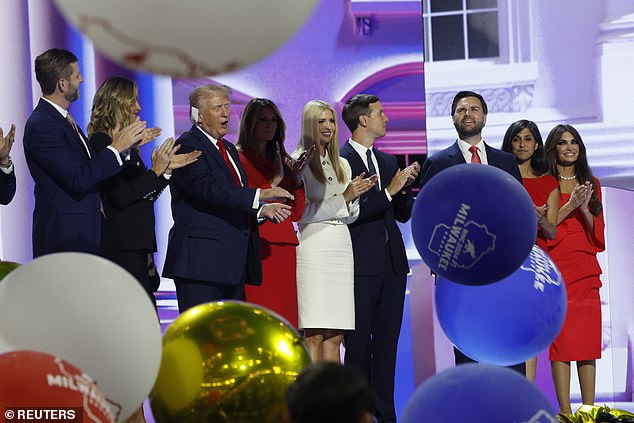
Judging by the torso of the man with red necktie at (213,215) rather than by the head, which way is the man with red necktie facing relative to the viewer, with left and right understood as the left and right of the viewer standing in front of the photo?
facing the viewer and to the right of the viewer

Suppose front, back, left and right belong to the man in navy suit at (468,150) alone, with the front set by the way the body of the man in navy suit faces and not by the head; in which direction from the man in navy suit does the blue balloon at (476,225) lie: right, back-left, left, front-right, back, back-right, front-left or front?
front

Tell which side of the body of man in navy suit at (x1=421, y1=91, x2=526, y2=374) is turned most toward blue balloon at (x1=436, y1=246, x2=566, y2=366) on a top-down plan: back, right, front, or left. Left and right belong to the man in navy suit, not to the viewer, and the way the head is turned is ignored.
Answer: front

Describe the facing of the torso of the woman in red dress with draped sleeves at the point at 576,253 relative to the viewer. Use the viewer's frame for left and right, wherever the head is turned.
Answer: facing the viewer

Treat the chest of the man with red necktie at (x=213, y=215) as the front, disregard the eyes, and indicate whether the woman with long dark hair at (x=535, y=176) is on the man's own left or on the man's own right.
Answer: on the man's own left

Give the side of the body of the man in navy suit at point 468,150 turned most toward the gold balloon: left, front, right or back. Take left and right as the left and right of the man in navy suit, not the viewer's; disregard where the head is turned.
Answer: front

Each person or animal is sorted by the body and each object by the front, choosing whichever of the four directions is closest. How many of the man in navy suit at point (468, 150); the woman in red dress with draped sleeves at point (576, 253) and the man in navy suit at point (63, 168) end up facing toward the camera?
2

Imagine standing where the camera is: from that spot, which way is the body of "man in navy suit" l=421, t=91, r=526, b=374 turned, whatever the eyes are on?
toward the camera

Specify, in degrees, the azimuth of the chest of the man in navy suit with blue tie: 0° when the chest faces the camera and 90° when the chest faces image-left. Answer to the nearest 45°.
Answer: approximately 315°

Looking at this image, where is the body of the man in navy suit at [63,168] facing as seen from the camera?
to the viewer's right

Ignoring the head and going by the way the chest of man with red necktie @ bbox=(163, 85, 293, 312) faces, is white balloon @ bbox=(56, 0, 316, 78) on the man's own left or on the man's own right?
on the man's own right

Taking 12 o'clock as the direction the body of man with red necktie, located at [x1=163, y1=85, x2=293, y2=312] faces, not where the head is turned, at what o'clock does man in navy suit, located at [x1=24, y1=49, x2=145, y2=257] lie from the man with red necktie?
The man in navy suit is roughly at 4 o'clock from the man with red necktie.

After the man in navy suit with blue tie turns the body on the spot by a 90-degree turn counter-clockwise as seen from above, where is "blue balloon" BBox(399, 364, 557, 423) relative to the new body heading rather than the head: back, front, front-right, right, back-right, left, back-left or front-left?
back-right

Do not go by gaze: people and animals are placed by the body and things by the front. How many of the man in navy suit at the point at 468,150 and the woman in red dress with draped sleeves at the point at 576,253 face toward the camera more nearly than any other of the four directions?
2
